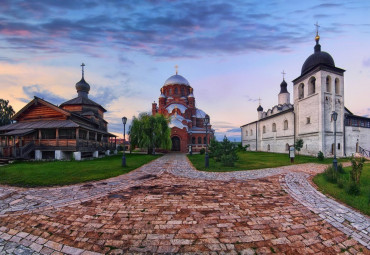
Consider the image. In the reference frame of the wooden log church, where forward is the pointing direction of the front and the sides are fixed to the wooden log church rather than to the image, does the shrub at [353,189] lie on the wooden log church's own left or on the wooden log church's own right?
on the wooden log church's own left

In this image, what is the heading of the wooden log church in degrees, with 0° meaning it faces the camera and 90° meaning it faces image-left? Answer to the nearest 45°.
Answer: approximately 45°

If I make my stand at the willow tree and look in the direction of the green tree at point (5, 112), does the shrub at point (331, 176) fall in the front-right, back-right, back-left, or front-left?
back-left

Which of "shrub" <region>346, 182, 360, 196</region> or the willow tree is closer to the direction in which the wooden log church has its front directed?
the shrub

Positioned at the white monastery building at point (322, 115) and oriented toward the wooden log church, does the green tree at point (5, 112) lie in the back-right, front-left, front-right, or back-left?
front-right

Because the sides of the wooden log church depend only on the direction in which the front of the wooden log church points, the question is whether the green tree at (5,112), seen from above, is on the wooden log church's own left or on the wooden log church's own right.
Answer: on the wooden log church's own right

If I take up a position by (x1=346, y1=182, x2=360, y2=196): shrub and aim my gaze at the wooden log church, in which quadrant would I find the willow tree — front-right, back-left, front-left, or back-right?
front-right

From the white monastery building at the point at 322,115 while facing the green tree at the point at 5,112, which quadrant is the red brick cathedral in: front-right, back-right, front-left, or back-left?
front-right
